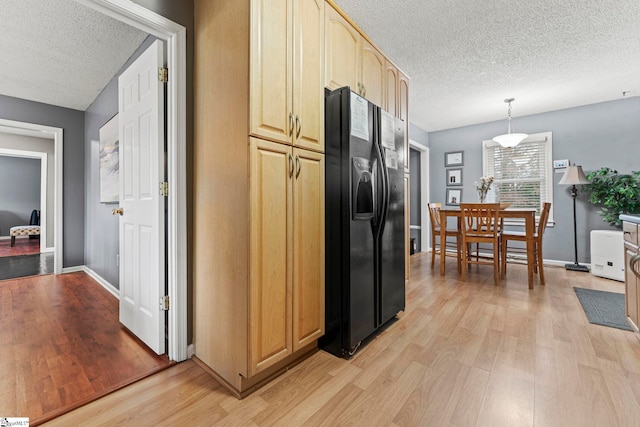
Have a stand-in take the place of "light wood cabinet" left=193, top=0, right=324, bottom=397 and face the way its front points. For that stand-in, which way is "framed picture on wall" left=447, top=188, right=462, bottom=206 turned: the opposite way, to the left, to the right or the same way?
to the right

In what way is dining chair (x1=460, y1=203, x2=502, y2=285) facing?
away from the camera

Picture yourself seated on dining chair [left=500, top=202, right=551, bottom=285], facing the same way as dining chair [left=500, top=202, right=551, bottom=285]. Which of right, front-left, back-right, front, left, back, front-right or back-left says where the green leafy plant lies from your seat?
back-right

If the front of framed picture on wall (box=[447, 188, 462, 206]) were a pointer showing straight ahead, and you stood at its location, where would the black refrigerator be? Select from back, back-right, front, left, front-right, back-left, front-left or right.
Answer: front

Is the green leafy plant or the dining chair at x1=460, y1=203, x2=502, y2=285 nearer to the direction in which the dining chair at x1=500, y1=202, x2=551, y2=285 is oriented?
the dining chair

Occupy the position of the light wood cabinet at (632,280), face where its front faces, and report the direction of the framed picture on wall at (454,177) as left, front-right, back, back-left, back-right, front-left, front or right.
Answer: right

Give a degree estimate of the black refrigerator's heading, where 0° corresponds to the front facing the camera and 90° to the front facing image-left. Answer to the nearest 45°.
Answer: approximately 315°

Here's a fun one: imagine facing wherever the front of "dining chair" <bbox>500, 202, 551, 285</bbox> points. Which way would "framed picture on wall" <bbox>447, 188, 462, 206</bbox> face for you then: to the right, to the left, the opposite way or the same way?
to the left

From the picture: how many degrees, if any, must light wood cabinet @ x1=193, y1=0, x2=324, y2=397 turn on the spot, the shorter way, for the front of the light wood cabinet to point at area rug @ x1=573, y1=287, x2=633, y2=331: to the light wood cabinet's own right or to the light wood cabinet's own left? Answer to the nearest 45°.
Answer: approximately 45° to the light wood cabinet's own left

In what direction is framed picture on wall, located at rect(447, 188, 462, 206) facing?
toward the camera
